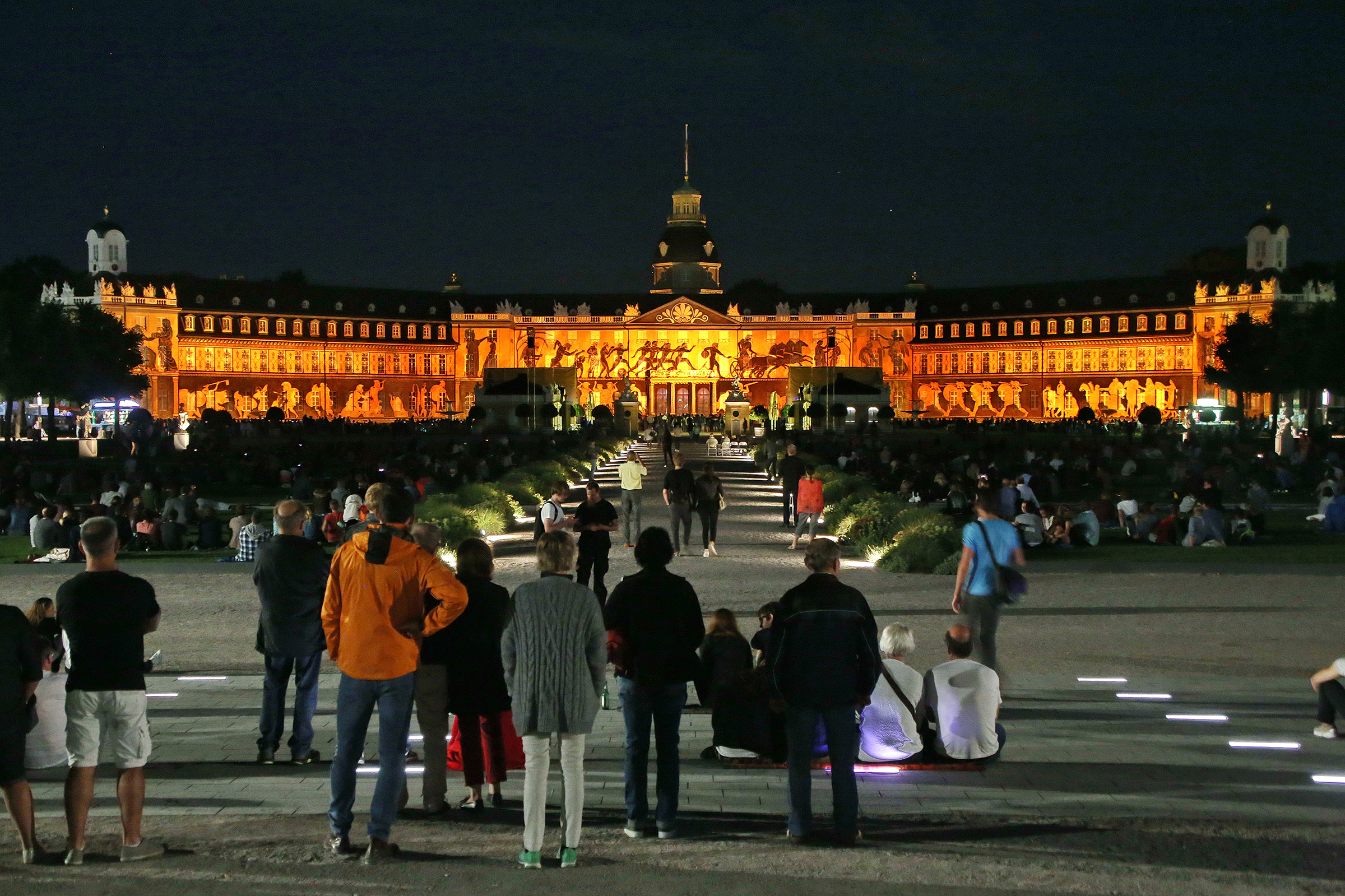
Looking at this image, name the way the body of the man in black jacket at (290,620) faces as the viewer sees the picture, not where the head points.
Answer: away from the camera

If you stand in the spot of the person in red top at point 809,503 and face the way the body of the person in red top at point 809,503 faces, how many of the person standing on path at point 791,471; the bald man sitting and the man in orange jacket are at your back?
2

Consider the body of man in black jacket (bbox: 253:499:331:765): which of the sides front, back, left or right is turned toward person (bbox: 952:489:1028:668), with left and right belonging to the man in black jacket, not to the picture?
right

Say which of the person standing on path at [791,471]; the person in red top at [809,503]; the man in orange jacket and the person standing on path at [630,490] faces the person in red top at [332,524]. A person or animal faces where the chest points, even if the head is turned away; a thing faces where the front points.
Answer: the man in orange jacket

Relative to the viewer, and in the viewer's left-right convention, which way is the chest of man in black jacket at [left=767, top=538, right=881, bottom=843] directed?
facing away from the viewer

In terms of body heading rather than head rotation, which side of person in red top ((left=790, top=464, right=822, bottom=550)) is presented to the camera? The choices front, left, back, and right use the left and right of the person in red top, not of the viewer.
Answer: back

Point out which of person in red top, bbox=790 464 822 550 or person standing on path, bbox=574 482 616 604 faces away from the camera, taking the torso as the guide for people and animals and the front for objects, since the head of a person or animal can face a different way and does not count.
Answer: the person in red top

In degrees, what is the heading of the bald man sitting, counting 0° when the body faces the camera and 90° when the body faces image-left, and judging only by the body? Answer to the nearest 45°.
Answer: approximately 180°

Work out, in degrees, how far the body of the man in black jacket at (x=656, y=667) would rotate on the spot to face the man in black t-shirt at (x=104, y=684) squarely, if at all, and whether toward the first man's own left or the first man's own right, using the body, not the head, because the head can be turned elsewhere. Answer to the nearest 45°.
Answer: approximately 90° to the first man's own left

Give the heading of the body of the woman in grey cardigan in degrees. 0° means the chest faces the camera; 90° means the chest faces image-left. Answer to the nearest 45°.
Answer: approximately 180°

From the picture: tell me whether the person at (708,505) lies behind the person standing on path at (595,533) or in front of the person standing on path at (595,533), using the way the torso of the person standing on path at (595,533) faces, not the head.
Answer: behind
